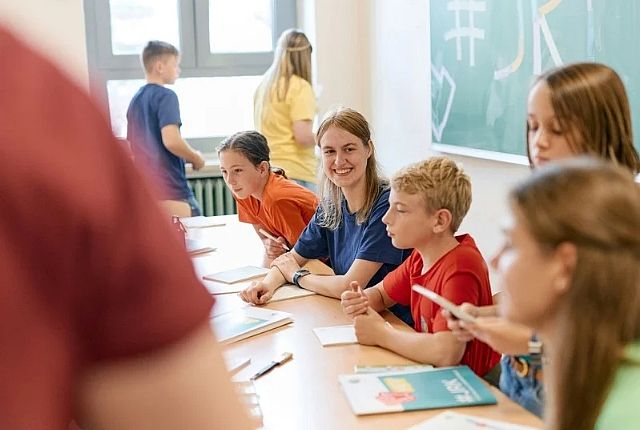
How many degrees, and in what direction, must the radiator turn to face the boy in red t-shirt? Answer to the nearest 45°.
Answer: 0° — it already faces them

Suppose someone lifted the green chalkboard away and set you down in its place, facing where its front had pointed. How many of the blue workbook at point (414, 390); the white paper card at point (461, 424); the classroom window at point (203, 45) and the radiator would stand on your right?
2

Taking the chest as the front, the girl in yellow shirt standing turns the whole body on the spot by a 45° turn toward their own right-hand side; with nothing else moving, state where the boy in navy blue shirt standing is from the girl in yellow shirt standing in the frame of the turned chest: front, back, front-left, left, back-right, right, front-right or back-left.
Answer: back

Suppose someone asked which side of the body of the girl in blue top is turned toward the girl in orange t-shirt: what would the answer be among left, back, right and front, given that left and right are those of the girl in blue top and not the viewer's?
right

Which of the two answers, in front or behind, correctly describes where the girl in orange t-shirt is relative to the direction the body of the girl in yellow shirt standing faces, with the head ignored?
behind

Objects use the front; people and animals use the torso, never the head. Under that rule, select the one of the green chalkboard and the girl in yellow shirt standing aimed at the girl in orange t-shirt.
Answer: the green chalkboard

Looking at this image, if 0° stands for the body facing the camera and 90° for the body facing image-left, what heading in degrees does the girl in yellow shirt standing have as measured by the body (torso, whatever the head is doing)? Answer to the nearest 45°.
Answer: approximately 225°

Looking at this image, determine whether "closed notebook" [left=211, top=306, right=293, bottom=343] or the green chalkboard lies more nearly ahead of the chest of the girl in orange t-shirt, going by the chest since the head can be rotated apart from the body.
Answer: the closed notebook

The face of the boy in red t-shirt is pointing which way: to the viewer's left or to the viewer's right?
to the viewer's left

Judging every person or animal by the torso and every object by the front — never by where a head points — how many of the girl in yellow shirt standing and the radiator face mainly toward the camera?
1

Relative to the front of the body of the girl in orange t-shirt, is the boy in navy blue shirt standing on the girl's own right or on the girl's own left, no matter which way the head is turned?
on the girl's own right
